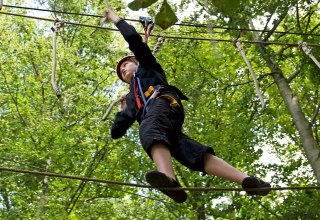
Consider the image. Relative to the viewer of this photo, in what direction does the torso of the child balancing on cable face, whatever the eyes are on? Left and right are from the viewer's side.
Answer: facing the viewer and to the left of the viewer
